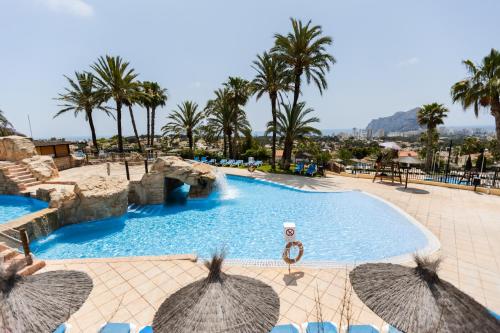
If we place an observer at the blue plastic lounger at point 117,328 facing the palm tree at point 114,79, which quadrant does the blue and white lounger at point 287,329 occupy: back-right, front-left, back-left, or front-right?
back-right

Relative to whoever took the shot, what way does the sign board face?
facing the viewer

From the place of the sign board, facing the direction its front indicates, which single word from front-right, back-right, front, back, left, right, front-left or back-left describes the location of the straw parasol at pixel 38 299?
front-right

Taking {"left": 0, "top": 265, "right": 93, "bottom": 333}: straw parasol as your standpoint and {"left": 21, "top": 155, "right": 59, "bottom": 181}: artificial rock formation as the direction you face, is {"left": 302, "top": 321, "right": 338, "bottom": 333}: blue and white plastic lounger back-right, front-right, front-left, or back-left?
back-right

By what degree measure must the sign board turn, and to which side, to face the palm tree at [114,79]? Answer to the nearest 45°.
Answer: approximately 135° to its right

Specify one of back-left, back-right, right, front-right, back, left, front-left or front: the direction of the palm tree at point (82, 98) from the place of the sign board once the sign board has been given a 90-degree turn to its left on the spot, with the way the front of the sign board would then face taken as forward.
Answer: back-left
